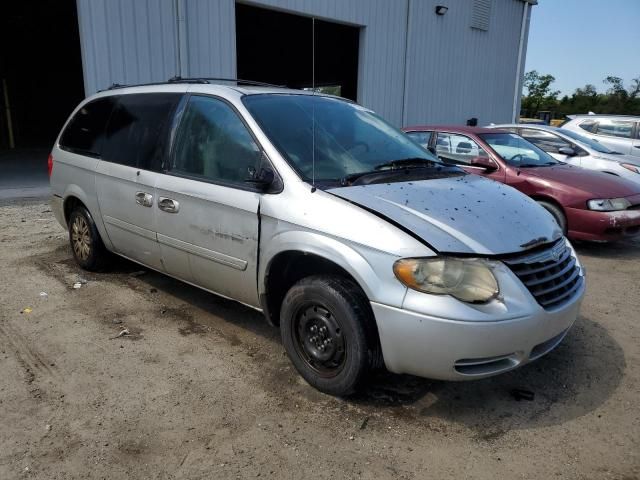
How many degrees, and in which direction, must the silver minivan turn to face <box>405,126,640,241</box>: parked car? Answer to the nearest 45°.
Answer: approximately 90° to its left

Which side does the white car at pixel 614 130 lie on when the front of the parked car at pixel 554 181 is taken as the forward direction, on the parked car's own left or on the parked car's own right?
on the parked car's own left

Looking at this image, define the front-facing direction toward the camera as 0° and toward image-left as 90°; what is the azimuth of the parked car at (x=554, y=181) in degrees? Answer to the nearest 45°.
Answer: approximately 315°

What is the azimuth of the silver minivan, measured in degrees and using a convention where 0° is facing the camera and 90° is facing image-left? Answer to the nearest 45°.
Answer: approximately 315°

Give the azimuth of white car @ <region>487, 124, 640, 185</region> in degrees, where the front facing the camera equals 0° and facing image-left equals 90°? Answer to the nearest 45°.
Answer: approximately 315°

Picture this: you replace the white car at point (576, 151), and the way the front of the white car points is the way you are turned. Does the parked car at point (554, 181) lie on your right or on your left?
on your right
